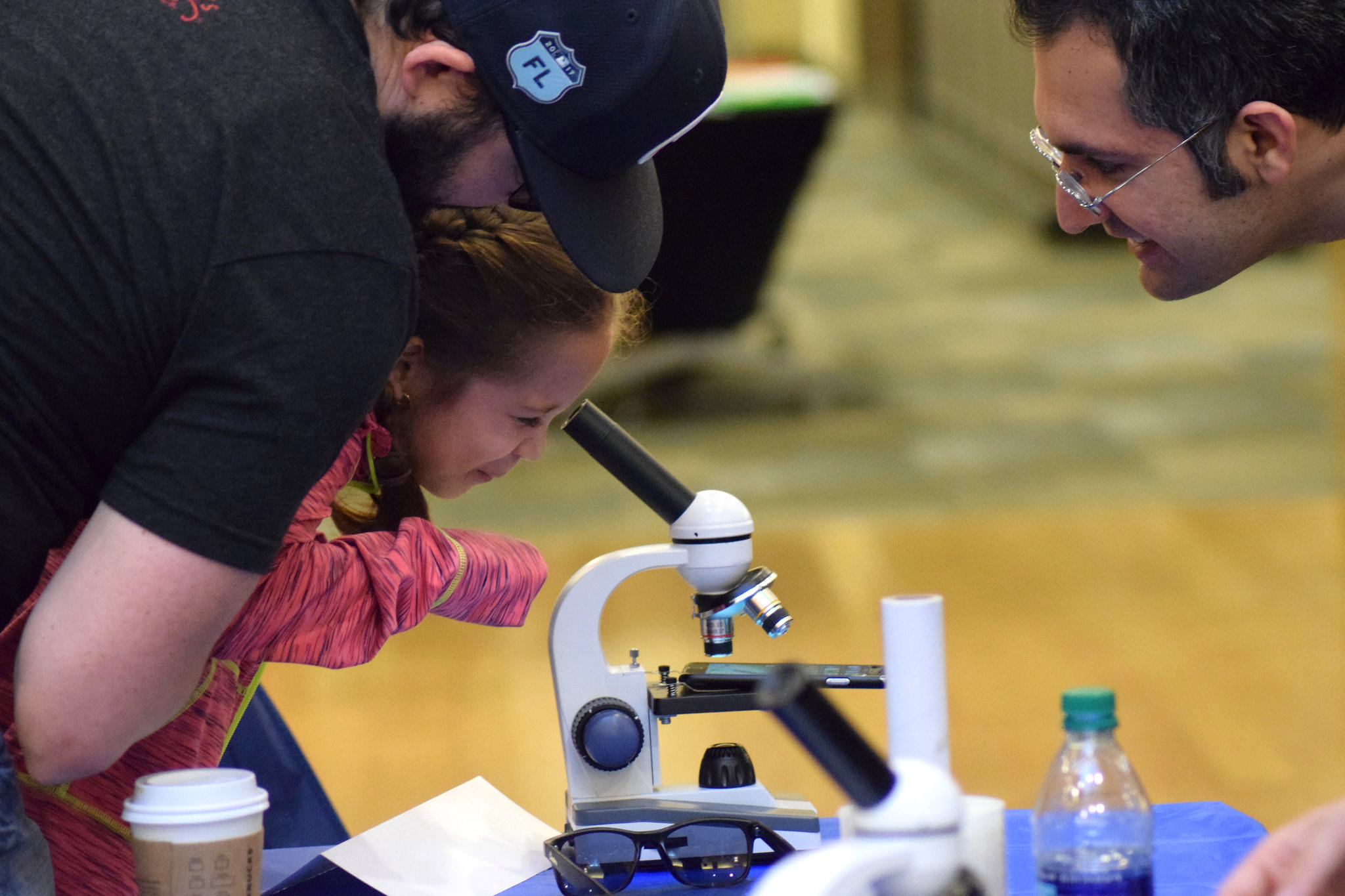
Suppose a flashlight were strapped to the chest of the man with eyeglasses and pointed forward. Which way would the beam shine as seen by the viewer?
to the viewer's left

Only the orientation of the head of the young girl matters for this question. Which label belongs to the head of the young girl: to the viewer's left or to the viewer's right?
to the viewer's right

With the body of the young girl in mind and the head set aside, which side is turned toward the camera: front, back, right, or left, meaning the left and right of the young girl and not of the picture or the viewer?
right

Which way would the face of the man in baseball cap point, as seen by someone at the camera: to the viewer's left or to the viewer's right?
to the viewer's right

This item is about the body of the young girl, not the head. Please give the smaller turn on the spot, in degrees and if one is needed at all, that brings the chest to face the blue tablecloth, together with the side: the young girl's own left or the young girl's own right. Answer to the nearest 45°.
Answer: approximately 45° to the young girl's own right

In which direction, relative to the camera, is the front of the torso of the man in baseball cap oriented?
to the viewer's right
